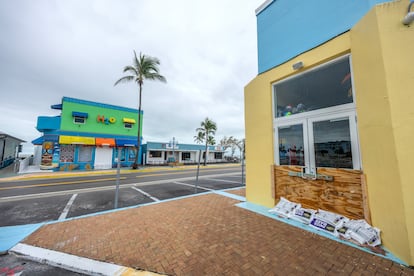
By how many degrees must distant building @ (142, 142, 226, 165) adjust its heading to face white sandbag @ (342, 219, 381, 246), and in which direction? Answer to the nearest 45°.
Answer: approximately 45° to its right

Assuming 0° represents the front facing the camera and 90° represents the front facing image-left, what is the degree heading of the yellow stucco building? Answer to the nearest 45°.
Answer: approximately 45°

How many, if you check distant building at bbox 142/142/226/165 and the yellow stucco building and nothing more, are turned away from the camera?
0

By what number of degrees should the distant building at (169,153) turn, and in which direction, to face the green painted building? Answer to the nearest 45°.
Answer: approximately 90° to its right

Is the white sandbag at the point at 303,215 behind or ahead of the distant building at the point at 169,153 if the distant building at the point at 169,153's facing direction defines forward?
ahead

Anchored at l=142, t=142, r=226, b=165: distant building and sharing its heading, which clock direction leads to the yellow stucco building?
The yellow stucco building is roughly at 1 o'clock from the distant building.

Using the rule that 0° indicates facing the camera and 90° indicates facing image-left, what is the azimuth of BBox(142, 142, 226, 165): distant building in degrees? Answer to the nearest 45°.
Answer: approximately 315°

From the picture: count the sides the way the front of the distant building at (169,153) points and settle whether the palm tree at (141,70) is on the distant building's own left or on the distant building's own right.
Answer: on the distant building's own right
